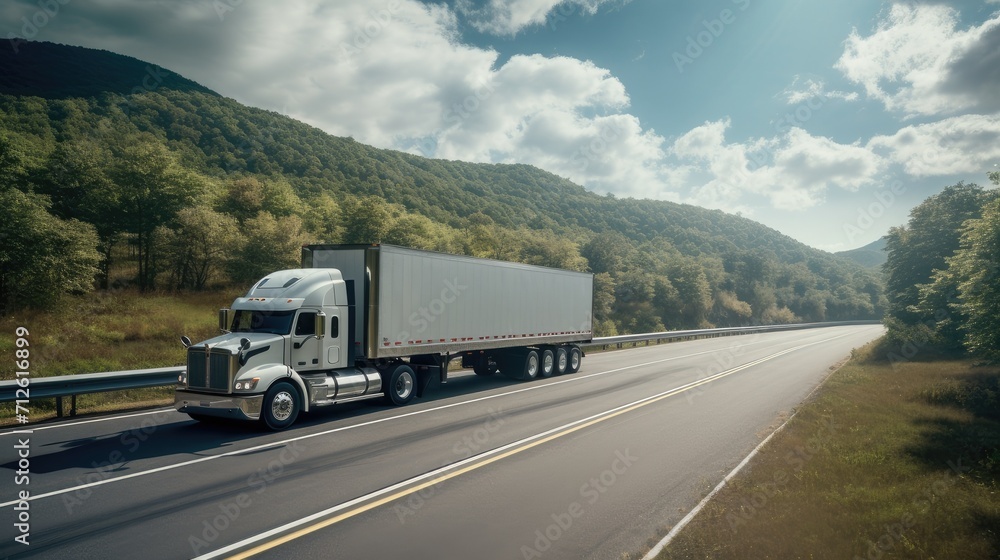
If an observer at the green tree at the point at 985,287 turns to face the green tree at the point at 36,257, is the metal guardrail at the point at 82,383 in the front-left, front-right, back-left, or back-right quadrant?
front-left

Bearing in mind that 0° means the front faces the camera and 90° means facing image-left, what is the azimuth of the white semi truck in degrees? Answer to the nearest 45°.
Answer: approximately 45°

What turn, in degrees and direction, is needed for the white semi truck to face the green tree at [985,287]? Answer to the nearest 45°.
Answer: approximately 135° to its left

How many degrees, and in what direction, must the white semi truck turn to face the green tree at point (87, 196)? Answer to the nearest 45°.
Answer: approximately 90° to its right

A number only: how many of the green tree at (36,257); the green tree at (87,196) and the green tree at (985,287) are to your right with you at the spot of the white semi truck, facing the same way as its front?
2

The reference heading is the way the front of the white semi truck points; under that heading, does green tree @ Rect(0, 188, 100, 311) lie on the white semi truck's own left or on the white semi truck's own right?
on the white semi truck's own right

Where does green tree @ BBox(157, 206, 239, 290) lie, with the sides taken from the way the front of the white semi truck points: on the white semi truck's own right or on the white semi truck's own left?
on the white semi truck's own right

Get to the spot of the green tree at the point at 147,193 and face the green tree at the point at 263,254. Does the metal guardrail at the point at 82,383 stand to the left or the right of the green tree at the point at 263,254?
right

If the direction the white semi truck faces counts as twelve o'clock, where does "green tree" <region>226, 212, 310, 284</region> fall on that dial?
The green tree is roughly at 4 o'clock from the white semi truck.
